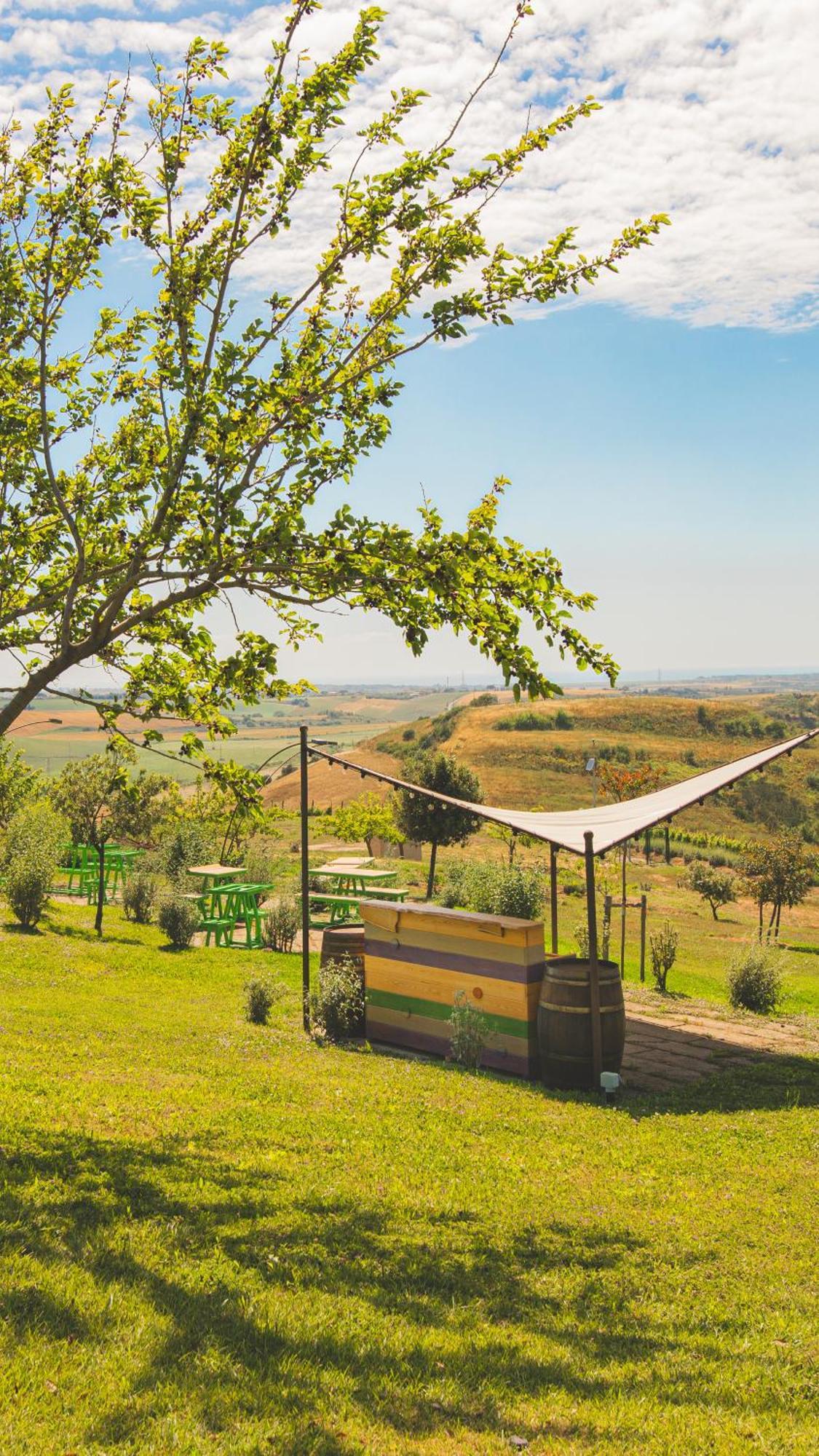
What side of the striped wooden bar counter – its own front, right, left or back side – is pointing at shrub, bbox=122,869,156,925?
right

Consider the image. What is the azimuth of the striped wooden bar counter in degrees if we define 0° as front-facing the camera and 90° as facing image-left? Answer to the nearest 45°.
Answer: approximately 45°

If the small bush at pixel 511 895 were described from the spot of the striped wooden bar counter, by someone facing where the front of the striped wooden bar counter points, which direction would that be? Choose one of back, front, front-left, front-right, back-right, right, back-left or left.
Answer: back-right

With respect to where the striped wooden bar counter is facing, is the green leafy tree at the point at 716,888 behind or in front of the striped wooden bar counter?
behind

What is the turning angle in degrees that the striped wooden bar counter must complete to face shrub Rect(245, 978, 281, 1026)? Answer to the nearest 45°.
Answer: approximately 90° to its right

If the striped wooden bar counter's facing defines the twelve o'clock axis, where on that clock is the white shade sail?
The white shade sail is roughly at 7 o'clock from the striped wooden bar counter.

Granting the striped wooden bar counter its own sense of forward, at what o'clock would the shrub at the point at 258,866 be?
The shrub is roughly at 4 o'clock from the striped wooden bar counter.

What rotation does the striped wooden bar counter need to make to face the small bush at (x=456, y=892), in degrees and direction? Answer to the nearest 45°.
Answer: approximately 135° to its right

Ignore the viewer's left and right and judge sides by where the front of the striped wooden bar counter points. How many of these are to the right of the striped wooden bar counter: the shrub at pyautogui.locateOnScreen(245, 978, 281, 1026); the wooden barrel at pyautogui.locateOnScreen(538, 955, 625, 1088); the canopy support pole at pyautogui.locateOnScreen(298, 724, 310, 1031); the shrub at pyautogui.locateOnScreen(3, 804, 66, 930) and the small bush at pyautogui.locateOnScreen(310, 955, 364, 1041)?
4

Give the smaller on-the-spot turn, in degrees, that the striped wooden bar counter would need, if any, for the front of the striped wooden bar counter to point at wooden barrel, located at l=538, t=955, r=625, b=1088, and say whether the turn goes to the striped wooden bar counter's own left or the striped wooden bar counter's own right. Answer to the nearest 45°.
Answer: approximately 90° to the striped wooden bar counter's own left

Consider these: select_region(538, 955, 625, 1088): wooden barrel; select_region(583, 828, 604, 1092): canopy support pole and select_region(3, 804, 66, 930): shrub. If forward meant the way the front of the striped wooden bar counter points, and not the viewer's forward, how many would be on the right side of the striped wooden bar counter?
1

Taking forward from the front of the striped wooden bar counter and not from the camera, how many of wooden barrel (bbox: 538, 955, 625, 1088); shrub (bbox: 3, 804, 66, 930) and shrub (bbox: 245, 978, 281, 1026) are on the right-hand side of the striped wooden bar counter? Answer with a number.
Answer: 2
